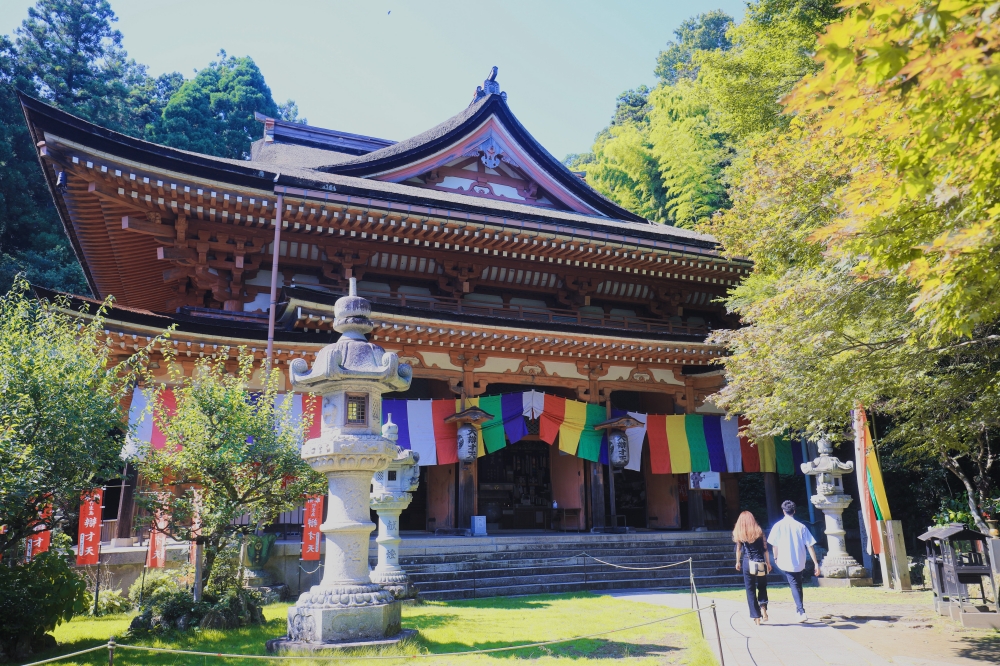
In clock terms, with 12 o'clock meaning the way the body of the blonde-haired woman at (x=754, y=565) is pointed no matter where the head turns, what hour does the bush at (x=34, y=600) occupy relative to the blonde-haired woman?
The bush is roughly at 8 o'clock from the blonde-haired woman.

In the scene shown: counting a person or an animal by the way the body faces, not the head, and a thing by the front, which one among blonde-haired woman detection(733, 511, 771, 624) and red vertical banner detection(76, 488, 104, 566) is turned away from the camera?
the blonde-haired woman

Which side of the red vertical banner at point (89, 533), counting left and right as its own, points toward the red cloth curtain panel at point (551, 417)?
left

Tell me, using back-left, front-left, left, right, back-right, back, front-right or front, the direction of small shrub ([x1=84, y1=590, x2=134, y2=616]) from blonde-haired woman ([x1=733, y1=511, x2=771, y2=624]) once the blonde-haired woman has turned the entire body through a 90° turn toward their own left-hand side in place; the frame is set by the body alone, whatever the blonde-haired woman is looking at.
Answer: front

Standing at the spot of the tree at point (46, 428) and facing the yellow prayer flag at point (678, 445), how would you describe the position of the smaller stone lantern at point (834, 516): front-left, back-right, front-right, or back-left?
front-right

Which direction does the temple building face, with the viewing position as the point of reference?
facing the viewer and to the right of the viewer

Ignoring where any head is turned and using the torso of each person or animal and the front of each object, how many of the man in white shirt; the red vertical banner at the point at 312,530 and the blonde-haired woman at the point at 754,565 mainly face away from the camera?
2

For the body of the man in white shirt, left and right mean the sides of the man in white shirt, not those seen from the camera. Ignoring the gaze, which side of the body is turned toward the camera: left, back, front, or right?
back

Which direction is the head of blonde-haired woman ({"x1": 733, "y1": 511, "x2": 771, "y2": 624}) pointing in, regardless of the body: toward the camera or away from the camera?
away from the camera

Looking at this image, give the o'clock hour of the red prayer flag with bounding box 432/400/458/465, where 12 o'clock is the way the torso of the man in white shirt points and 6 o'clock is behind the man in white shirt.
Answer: The red prayer flag is roughly at 10 o'clock from the man in white shirt.

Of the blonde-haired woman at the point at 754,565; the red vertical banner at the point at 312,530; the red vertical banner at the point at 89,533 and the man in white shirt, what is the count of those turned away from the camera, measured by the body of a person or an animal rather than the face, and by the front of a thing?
2

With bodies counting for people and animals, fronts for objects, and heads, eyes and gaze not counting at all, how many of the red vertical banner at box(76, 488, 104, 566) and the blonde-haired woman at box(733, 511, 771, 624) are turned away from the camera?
1

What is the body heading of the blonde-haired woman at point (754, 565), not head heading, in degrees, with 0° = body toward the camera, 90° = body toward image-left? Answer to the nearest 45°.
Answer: approximately 180°

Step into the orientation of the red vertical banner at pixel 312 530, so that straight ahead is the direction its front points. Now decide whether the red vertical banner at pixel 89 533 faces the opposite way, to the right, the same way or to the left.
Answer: the same way

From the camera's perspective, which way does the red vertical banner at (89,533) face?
toward the camera

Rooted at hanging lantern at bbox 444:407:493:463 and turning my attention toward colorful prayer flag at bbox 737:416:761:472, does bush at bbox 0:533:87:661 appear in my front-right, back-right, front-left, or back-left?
back-right

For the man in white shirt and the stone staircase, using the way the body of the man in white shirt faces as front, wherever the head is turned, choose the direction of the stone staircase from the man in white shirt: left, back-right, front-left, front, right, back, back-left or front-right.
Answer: front-left

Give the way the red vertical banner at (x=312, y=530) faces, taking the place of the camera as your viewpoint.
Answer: facing the viewer
